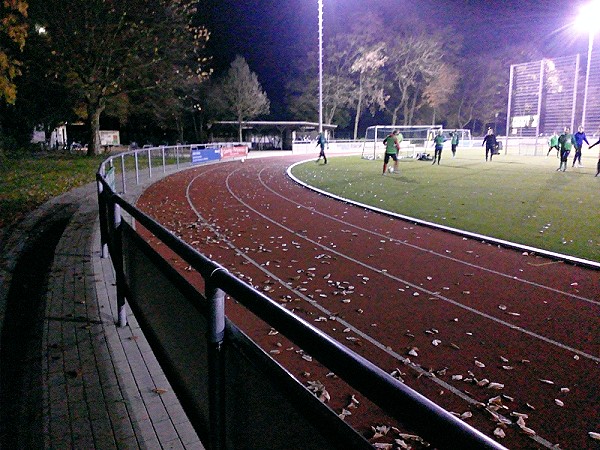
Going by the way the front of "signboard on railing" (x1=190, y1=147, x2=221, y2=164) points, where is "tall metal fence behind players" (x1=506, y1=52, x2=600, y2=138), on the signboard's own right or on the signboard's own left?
on the signboard's own left

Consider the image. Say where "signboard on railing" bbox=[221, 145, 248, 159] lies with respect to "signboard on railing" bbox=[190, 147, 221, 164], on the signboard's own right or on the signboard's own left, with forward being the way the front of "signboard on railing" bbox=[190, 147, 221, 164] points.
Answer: on the signboard's own left

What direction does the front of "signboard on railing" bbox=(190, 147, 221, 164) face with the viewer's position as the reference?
facing the viewer and to the right of the viewer
